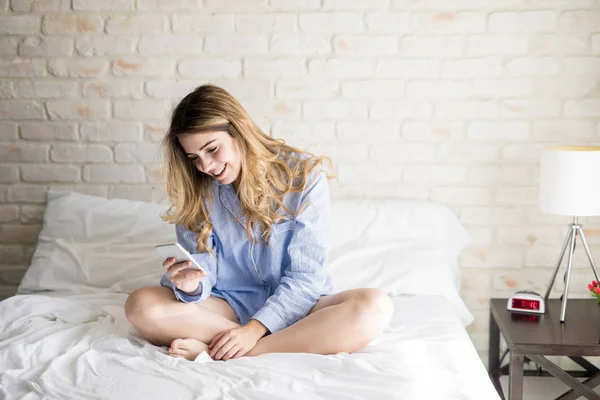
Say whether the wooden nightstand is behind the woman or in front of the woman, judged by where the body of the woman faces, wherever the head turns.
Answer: behind

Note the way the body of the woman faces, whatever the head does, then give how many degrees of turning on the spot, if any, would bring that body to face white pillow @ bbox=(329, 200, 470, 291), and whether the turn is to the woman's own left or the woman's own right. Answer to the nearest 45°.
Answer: approximately 180°

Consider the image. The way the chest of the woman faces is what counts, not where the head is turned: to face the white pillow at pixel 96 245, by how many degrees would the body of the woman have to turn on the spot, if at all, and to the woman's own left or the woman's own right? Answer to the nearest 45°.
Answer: approximately 90° to the woman's own right

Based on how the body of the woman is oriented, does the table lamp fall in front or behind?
behind

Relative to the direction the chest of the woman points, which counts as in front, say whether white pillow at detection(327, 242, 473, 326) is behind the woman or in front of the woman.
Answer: behind

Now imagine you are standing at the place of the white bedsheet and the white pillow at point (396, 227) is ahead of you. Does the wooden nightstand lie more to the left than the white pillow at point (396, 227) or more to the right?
right

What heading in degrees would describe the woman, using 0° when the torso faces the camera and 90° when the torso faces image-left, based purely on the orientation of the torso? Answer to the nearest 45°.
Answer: approximately 45°
